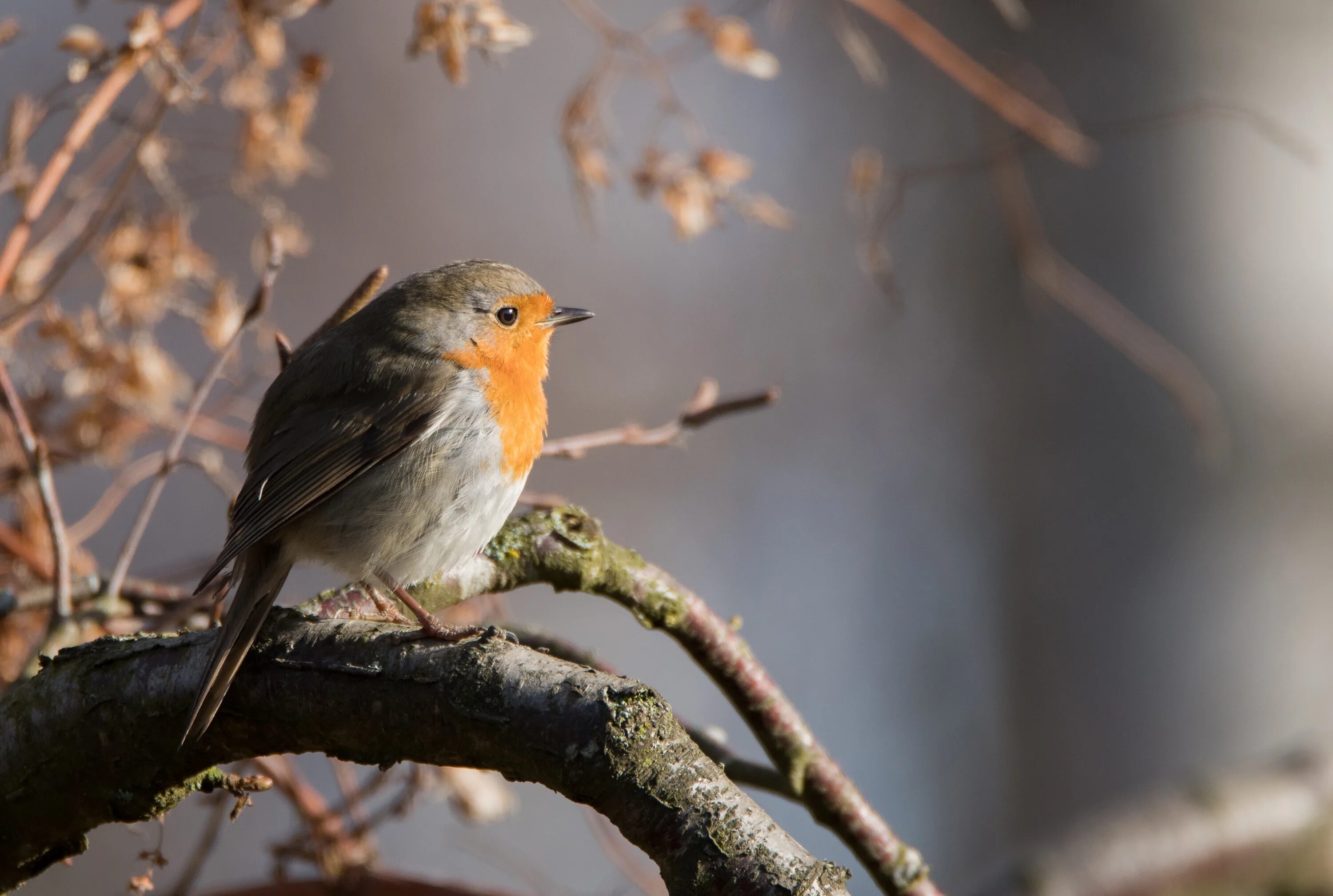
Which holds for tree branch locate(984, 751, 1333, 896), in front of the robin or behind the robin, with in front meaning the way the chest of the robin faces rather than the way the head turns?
in front

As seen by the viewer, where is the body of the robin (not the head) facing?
to the viewer's right
